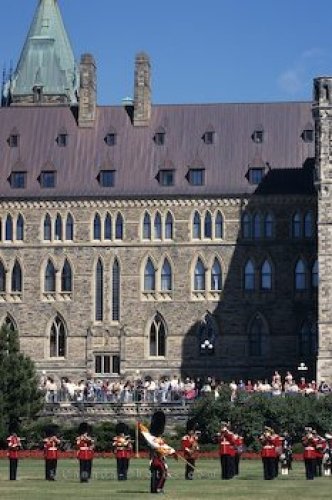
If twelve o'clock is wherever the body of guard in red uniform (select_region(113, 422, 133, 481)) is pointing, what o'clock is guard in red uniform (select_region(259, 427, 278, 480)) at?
guard in red uniform (select_region(259, 427, 278, 480)) is roughly at 9 o'clock from guard in red uniform (select_region(113, 422, 133, 481)).

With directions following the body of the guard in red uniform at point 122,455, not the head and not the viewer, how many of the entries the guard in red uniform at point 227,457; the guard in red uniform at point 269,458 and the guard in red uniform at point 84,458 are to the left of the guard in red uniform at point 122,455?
2

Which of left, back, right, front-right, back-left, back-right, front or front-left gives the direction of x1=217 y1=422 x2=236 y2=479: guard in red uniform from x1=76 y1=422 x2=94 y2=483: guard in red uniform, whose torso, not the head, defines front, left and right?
left

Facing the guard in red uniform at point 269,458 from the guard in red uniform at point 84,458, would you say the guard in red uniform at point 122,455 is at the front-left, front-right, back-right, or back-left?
front-left

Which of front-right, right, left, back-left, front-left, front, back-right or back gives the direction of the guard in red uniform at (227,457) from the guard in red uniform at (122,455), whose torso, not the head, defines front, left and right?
left

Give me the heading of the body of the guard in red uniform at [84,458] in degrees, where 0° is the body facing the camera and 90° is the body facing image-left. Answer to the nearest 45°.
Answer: approximately 0°

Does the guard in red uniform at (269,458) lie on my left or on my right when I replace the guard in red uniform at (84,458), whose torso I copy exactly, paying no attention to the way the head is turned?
on my left

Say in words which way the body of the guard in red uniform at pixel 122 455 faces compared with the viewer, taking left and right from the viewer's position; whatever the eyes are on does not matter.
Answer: facing the viewer

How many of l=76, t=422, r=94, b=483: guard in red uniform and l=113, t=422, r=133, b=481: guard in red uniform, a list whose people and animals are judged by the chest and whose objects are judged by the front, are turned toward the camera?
2
